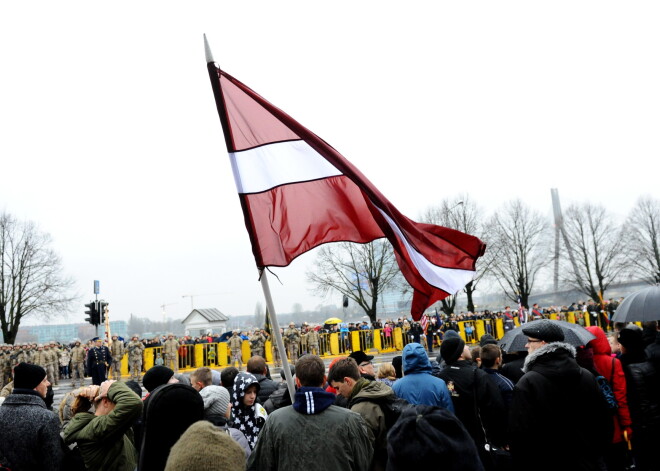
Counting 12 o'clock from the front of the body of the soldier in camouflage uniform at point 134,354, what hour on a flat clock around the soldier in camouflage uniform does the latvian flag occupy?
The latvian flag is roughly at 12 o'clock from the soldier in camouflage uniform.

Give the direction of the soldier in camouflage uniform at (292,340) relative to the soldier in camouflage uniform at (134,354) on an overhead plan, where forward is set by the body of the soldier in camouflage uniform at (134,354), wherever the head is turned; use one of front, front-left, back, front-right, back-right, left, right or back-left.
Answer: left

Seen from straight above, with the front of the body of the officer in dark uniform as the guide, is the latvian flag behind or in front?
in front

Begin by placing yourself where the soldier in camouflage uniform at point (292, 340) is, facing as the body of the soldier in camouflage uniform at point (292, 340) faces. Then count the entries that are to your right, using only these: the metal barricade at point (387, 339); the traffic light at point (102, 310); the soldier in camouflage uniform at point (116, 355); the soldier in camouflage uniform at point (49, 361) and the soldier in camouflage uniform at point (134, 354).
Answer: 4

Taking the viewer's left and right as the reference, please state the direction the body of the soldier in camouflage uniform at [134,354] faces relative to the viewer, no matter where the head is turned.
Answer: facing the viewer

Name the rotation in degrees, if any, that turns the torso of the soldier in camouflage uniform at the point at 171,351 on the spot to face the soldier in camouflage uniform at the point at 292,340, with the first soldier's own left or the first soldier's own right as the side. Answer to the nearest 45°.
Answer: approximately 90° to the first soldier's own left

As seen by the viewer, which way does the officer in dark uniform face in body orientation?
toward the camera

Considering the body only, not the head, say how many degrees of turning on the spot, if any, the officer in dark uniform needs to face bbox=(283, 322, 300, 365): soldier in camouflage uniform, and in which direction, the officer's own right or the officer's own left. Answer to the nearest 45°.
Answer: approximately 90° to the officer's own left

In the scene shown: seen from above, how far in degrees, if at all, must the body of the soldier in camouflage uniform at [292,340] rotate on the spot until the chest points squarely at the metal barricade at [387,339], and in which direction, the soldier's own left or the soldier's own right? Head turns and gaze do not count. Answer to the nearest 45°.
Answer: approximately 135° to the soldier's own left
